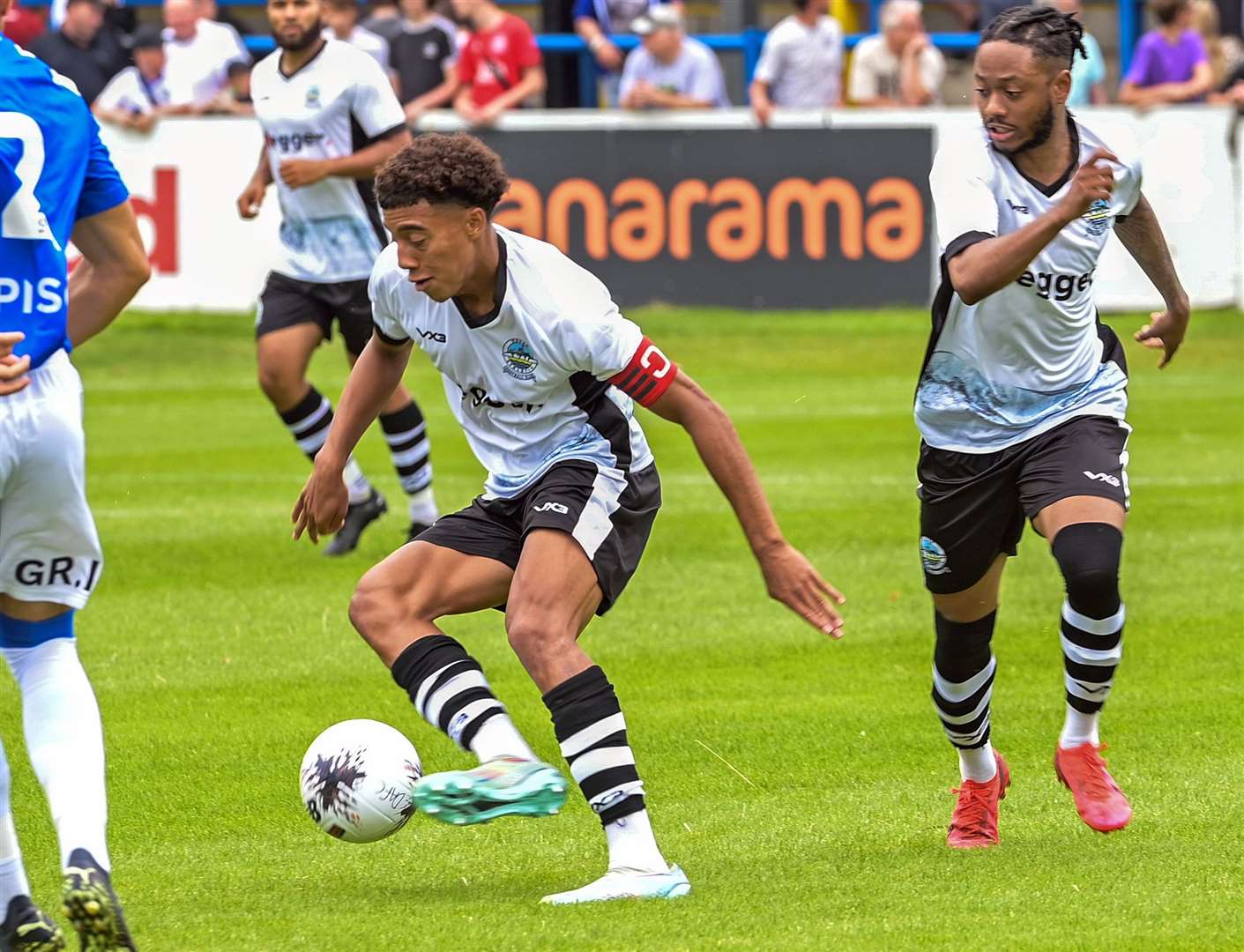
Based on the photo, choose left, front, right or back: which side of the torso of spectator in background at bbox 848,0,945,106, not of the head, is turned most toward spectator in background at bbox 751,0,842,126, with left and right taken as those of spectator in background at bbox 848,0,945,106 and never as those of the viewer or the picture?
right

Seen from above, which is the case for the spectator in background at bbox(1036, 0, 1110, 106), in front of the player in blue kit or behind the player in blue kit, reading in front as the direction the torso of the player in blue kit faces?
in front

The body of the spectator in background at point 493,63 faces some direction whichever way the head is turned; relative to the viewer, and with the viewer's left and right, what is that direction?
facing the viewer and to the left of the viewer

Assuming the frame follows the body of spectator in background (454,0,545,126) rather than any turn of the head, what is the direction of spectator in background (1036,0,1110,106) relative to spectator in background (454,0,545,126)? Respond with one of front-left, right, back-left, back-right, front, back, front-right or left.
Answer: back-left

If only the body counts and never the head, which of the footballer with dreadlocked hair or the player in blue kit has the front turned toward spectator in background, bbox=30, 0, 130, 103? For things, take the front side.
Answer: the player in blue kit

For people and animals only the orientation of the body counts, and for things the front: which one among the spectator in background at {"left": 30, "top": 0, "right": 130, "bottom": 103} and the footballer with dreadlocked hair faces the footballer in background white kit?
the spectator in background

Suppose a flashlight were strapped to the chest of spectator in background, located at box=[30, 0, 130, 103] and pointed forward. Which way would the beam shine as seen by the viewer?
toward the camera

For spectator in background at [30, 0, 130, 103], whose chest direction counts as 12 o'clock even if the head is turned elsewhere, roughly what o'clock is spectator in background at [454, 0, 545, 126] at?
spectator in background at [454, 0, 545, 126] is roughly at 10 o'clock from spectator in background at [30, 0, 130, 103].

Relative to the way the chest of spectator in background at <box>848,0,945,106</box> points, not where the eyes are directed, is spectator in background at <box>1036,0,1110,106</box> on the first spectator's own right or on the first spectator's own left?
on the first spectator's own left

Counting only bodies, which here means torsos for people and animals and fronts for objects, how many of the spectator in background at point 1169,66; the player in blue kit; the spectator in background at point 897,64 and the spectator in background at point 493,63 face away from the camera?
1

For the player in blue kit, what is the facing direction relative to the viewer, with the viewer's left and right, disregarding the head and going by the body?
facing away from the viewer

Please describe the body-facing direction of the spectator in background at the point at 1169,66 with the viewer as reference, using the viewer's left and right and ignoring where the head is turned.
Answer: facing the viewer

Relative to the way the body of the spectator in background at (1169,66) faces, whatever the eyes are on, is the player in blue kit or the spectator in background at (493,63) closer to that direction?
the player in blue kit
